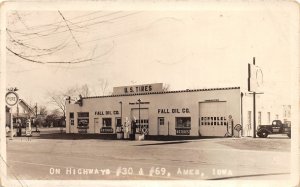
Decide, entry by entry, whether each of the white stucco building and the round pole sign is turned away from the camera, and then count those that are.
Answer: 0

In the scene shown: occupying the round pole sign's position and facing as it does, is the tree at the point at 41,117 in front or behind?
behind

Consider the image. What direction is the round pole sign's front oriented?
toward the camera
